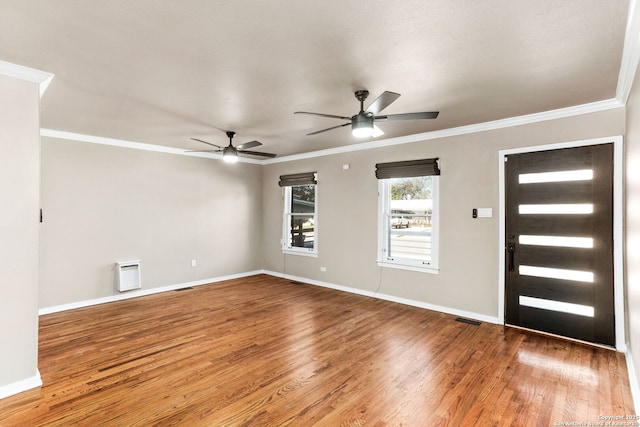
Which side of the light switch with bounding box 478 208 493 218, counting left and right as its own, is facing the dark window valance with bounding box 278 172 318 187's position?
right

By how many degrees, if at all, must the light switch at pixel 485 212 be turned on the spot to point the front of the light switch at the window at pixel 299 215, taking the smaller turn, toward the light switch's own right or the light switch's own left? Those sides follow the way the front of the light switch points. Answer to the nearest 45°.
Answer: approximately 90° to the light switch's own right

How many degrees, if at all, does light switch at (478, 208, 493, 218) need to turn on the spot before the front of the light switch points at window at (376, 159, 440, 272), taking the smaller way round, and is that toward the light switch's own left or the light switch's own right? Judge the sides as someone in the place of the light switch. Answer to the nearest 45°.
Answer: approximately 90° to the light switch's own right

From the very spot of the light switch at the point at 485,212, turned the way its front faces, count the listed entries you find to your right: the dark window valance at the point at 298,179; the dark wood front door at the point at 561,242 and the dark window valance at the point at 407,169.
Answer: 2

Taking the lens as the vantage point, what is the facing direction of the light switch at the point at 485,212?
facing the viewer

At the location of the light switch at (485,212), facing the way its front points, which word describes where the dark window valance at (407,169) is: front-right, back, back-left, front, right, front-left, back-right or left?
right
